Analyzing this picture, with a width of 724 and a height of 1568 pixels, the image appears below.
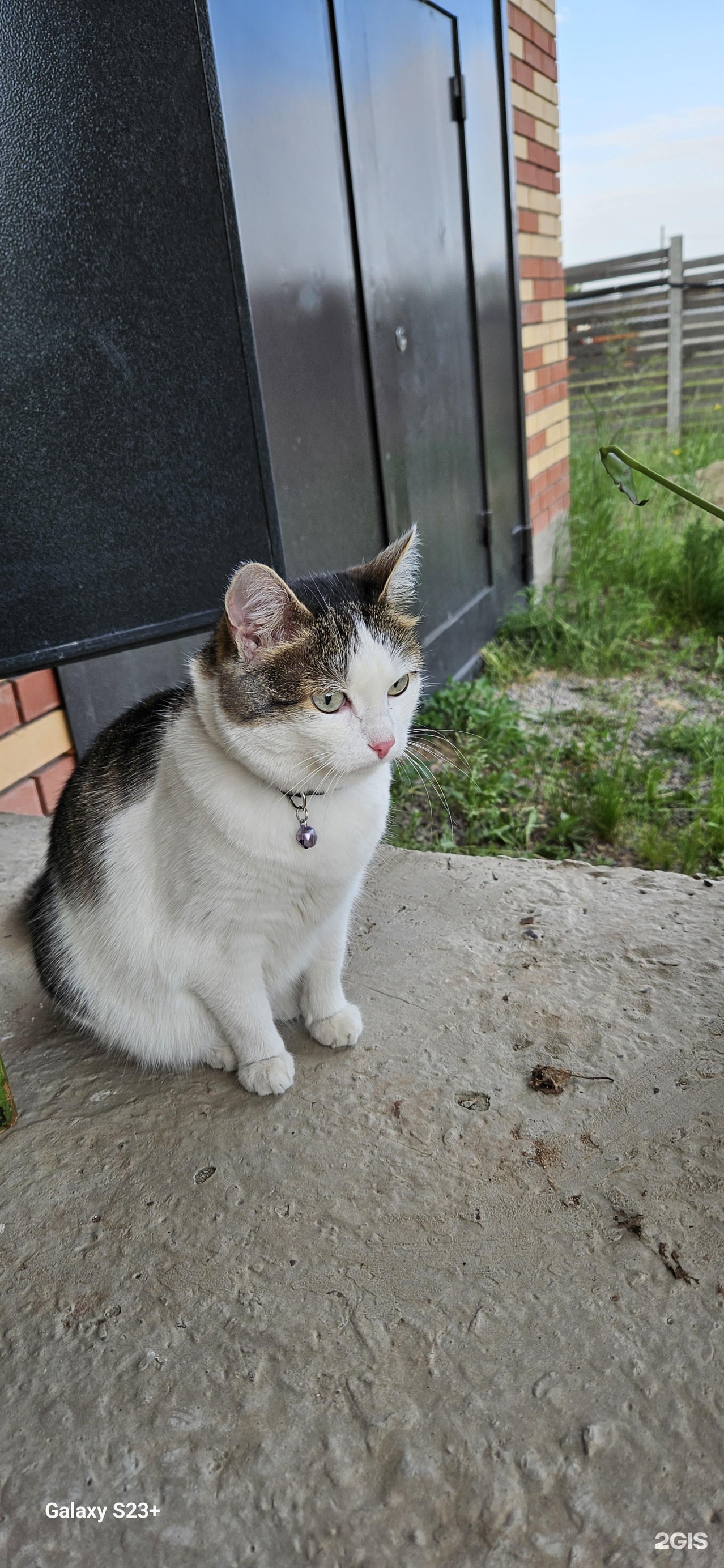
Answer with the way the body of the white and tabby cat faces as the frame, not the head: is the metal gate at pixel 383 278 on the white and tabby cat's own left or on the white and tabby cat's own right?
on the white and tabby cat's own left

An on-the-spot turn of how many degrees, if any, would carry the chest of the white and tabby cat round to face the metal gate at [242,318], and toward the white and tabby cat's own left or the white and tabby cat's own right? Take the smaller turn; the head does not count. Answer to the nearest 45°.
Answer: approximately 135° to the white and tabby cat's own left

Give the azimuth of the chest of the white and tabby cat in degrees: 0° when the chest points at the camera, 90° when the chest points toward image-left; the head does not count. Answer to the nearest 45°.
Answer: approximately 315°

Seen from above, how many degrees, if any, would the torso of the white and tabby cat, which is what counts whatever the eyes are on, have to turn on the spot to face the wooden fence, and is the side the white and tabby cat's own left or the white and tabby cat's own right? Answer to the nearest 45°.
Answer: approximately 90° to the white and tabby cat's own left

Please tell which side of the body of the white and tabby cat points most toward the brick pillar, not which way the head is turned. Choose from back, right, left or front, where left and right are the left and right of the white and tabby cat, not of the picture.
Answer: left
